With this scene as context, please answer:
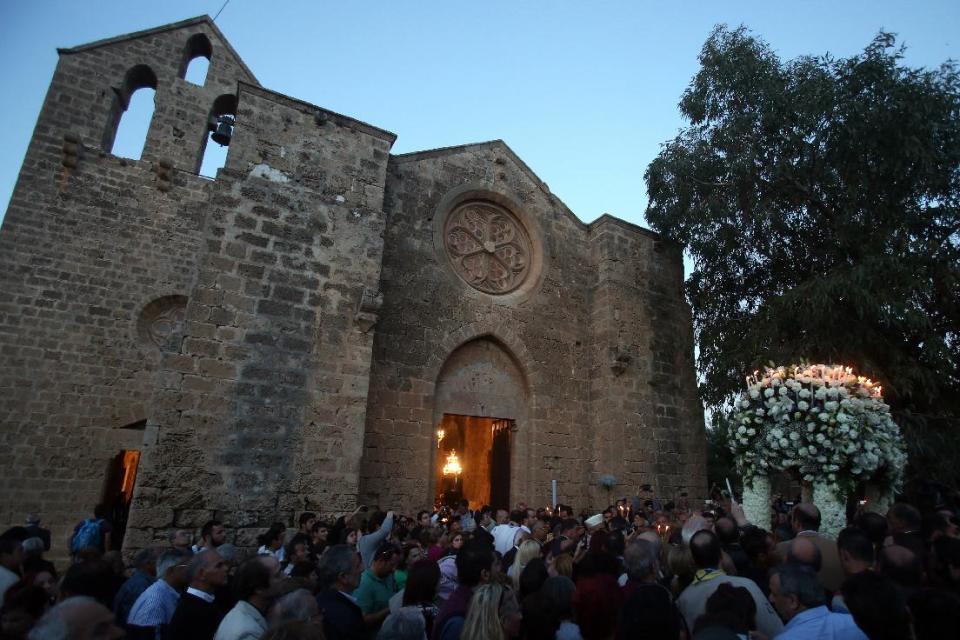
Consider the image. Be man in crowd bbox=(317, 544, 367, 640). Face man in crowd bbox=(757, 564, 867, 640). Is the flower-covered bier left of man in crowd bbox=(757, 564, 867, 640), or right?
left

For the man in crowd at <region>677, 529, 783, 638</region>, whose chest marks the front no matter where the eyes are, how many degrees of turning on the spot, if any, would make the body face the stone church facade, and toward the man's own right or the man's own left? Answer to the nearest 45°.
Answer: approximately 45° to the man's own left

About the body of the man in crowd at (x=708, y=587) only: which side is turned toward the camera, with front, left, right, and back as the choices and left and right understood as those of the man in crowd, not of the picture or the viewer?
back

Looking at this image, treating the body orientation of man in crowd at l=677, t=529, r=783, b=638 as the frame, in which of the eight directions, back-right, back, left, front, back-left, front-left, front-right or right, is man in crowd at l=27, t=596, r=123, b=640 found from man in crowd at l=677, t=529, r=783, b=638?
back-left

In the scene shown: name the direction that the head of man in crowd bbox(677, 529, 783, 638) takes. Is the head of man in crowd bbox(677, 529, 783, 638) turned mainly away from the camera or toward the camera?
away from the camera
